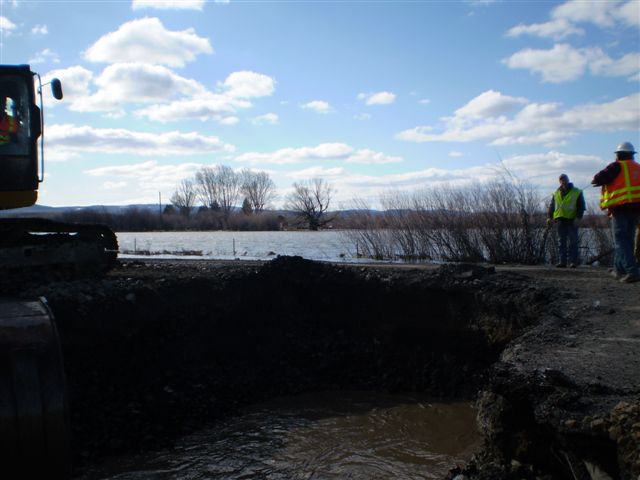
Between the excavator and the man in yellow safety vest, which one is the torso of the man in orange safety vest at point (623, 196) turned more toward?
the man in yellow safety vest

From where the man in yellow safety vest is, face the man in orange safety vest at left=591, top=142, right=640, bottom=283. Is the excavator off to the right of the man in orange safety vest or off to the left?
right

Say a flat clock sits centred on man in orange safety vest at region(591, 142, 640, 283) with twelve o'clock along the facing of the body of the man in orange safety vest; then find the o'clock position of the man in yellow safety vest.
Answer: The man in yellow safety vest is roughly at 1 o'clock from the man in orange safety vest.

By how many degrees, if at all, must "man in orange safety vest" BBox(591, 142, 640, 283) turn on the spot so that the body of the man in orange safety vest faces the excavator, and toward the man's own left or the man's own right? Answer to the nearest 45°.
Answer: approximately 90° to the man's own left

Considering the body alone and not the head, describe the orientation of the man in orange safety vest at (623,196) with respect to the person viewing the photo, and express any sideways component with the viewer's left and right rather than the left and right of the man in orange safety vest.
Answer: facing away from the viewer and to the left of the viewer
